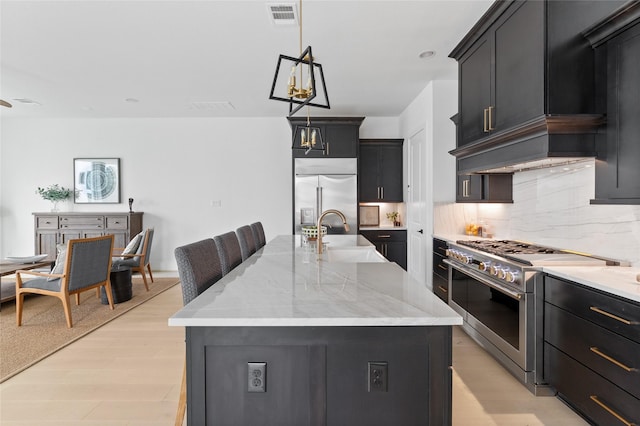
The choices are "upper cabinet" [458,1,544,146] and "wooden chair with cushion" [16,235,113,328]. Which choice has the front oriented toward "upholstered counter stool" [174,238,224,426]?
the upper cabinet

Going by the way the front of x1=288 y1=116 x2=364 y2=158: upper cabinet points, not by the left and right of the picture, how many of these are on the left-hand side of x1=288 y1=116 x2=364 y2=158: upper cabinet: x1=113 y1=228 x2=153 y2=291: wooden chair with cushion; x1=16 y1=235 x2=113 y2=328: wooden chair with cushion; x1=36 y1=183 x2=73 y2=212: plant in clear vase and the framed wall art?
0

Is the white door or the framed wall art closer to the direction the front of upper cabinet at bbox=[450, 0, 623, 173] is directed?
the framed wall art

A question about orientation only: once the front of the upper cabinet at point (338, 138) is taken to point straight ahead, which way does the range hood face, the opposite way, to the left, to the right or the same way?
to the right

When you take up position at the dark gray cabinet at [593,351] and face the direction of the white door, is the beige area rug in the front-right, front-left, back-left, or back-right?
front-left

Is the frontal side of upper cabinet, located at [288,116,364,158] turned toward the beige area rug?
no

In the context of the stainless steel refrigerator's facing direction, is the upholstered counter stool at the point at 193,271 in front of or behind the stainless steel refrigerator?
in front

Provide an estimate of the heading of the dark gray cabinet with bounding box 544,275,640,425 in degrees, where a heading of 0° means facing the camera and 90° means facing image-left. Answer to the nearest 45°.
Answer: approximately 45°

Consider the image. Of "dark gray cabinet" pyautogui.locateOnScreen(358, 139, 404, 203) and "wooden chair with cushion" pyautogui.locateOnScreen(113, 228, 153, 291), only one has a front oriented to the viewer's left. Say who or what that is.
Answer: the wooden chair with cushion

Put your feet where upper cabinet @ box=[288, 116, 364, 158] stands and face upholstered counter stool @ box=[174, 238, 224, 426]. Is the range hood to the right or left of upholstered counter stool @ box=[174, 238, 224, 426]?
left

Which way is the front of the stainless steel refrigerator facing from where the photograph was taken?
facing the viewer

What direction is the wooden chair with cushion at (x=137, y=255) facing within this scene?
to the viewer's left

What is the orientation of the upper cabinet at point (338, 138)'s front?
toward the camera

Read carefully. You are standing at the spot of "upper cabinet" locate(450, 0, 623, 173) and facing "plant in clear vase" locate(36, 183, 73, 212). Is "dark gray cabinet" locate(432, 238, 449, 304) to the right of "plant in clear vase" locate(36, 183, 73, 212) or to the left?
right

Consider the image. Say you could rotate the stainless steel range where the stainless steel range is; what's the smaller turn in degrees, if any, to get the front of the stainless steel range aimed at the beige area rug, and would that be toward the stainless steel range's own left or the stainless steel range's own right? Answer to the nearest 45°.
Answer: approximately 45° to the stainless steel range's own right

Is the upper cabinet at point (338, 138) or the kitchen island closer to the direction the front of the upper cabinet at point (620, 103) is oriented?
the kitchen island
